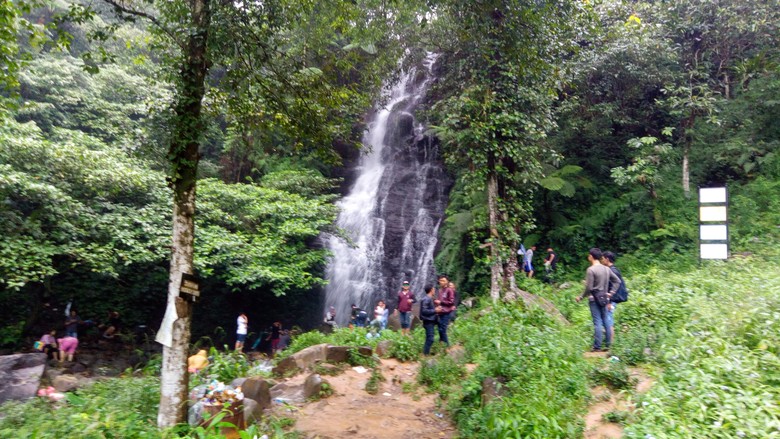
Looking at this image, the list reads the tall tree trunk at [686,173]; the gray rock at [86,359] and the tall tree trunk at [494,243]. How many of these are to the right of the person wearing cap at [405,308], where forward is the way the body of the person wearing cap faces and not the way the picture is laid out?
1

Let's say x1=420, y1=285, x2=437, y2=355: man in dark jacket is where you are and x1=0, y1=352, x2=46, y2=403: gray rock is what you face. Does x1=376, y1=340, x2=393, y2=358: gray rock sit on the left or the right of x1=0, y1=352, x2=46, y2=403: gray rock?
right

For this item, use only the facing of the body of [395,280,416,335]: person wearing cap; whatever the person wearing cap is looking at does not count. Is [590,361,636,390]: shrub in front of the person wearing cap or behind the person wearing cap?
in front

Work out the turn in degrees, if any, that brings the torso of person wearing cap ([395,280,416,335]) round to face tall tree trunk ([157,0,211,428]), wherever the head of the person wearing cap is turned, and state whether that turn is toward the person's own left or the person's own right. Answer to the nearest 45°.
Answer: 0° — they already face it

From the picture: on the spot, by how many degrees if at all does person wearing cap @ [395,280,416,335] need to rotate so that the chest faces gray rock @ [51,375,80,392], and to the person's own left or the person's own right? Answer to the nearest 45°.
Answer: approximately 90° to the person's own right

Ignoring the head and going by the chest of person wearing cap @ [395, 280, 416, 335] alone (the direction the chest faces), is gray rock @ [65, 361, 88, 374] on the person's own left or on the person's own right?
on the person's own right

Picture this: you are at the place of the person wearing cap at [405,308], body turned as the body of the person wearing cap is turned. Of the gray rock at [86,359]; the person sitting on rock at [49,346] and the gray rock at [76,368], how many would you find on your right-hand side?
3

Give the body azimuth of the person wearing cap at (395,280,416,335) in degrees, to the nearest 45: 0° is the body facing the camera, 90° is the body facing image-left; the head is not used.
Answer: approximately 0°

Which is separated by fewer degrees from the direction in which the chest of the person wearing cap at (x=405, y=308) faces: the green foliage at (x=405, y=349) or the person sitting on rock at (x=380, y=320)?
the green foliage

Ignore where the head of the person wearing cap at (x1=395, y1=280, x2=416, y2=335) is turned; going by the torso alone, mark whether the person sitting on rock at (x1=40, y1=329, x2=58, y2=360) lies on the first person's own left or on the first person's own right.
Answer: on the first person's own right

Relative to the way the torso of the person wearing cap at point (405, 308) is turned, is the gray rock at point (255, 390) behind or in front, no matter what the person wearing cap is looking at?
in front

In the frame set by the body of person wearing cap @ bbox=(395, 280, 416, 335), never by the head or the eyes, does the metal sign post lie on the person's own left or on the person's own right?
on the person's own left

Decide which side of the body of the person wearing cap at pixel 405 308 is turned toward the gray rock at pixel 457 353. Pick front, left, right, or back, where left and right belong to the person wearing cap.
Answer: front
